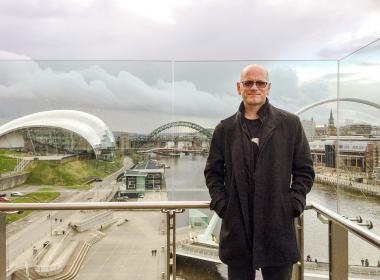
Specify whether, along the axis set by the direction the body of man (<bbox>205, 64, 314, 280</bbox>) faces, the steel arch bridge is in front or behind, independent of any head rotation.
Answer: behind

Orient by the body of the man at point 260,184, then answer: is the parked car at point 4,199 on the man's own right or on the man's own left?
on the man's own right

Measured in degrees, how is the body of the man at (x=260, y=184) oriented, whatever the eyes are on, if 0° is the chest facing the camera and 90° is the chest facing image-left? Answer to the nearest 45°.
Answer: approximately 0°

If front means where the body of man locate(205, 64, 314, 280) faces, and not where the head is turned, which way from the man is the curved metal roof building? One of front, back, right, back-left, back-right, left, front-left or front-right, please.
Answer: back-right
